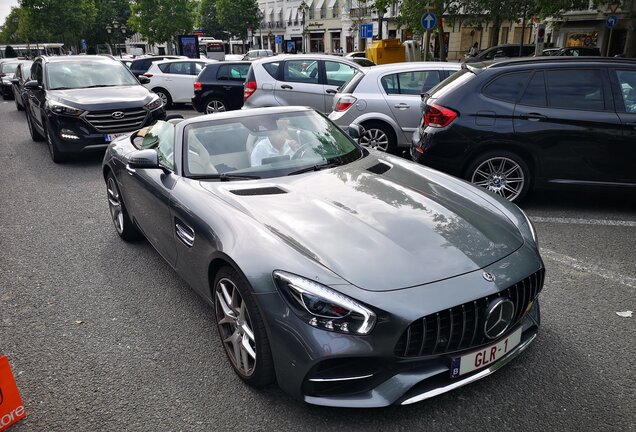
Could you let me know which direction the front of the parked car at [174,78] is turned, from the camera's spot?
facing to the right of the viewer

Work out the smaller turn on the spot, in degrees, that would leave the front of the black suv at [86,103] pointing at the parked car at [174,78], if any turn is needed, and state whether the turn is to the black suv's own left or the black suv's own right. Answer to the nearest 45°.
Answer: approximately 135° to the black suv's own left

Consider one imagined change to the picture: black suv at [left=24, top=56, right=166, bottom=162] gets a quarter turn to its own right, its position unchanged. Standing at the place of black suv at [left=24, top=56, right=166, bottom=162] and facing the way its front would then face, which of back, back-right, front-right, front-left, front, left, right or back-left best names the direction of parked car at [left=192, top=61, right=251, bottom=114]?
back

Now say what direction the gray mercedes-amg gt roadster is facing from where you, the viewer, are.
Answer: facing the viewer and to the right of the viewer

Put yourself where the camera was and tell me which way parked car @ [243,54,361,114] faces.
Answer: facing to the right of the viewer

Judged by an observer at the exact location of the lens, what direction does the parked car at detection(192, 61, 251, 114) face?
facing to the right of the viewer

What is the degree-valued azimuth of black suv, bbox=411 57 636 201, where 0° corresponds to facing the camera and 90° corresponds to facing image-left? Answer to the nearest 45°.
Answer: approximately 270°
